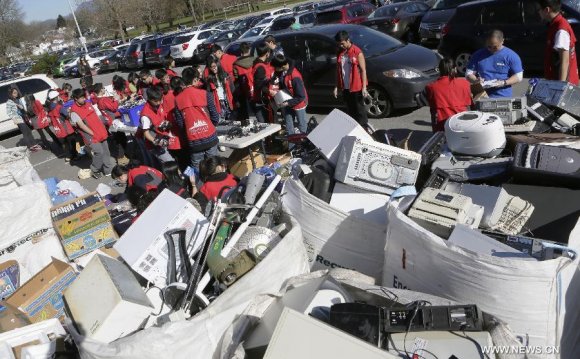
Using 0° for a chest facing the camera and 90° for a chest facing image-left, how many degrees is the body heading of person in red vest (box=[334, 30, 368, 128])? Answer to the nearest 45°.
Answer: approximately 45°

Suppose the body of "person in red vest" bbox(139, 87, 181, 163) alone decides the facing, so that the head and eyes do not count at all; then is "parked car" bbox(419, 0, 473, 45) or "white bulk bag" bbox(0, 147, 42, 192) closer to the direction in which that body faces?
the parked car

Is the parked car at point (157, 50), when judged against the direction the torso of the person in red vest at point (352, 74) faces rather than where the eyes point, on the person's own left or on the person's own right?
on the person's own right

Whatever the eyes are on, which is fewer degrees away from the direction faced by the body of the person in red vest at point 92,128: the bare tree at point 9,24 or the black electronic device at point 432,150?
the black electronic device

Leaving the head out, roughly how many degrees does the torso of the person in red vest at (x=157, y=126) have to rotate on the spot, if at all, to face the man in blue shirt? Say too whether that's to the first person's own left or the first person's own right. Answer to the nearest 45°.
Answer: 0° — they already face them

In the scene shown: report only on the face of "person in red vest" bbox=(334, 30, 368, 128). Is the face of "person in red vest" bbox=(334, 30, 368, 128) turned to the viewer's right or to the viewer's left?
to the viewer's left

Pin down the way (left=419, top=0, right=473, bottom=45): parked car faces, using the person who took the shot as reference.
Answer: facing the viewer and to the left of the viewer

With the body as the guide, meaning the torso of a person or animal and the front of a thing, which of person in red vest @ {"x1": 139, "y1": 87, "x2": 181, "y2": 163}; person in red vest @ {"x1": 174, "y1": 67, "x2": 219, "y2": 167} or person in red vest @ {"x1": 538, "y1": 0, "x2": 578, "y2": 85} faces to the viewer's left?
person in red vest @ {"x1": 538, "y1": 0, "x2": 578, "y2": 85}

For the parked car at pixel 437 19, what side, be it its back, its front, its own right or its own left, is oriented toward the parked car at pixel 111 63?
right

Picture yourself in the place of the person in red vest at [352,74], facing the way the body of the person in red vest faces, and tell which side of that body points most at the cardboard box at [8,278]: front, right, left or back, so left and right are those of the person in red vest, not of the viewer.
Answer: front

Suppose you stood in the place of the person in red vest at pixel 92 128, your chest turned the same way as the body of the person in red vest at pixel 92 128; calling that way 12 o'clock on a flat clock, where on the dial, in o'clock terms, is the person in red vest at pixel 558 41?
the person in red vest at pixel 558 41 is roughly at 12 o'clock from the person in red vest at pixel 92 128.

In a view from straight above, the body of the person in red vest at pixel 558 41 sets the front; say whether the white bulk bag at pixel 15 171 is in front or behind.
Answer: in front
